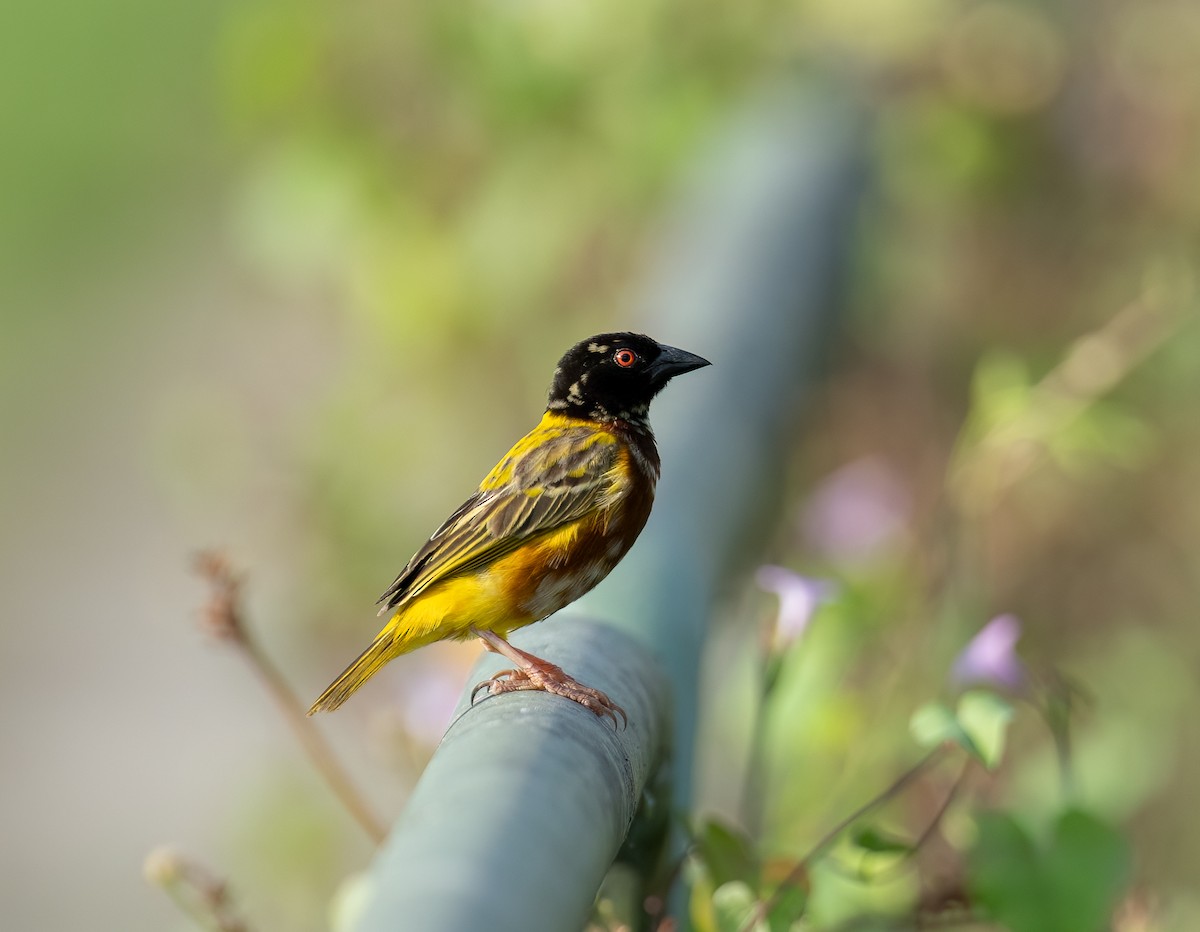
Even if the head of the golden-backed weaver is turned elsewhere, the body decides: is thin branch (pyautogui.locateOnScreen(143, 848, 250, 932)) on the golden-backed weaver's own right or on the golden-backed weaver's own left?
on the golden-backed weaver's own right

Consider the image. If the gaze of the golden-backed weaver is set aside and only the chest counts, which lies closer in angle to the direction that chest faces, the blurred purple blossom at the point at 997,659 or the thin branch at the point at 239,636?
the blurred purple blossom

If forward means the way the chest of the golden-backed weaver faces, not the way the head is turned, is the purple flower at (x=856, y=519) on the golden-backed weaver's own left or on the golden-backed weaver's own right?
on the golden-backed weaver's own left

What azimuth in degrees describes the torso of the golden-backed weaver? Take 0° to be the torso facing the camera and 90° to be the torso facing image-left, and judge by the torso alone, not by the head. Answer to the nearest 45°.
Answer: approximately 270°

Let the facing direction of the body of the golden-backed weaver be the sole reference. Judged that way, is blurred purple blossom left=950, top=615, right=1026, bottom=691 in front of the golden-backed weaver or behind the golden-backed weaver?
in front

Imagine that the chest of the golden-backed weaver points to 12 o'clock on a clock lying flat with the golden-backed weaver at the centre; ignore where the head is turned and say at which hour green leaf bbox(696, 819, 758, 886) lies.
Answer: The green leaf is roughly at 3 o'clock from the golden-backed weaver.
